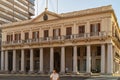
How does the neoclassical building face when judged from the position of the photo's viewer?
facing the viewer and to the left of the viewer
